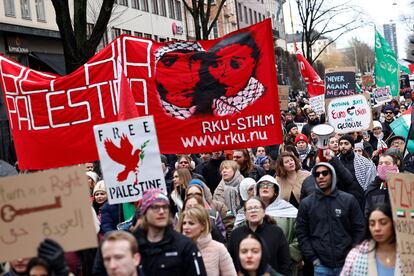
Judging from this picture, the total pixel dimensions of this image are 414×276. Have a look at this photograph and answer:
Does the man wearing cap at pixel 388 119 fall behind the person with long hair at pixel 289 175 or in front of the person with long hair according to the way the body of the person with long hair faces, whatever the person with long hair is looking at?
behind

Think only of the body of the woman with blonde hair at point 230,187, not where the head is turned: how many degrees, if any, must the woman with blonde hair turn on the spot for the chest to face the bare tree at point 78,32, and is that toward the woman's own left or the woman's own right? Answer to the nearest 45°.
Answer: approximately 90° to the woman's own right

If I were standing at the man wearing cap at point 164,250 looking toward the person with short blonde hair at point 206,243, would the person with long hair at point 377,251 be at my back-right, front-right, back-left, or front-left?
front-right

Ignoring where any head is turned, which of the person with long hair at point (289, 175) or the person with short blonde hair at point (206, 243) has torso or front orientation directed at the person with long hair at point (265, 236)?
the person with long hair at point (289, 175)

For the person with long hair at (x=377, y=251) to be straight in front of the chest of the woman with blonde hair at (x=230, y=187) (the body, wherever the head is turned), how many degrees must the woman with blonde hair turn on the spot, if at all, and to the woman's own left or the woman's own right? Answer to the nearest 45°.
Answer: approximately 45° to the woman's own left

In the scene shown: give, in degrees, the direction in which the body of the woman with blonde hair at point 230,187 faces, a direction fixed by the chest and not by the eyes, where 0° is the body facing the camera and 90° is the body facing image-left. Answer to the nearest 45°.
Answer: approximately 45°

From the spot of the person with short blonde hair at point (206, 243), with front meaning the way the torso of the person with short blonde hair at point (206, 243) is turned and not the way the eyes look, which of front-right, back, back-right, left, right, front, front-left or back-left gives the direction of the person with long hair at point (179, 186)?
back-right

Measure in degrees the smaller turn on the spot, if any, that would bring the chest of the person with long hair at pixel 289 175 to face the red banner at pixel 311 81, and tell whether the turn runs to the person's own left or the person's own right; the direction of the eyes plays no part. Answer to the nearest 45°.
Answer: approximately 180°

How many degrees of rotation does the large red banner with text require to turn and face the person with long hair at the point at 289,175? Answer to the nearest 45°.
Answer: approximately 90° to its left

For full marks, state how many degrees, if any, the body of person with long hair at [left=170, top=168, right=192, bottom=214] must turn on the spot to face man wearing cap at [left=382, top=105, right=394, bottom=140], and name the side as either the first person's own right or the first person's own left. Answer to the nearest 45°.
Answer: approximately 180°

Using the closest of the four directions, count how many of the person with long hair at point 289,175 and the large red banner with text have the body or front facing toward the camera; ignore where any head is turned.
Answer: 2

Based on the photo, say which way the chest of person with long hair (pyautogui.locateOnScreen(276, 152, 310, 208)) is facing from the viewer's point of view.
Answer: toward the camera

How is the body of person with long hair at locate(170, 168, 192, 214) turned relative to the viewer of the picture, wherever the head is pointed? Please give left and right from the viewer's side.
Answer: facing the viewer and to the left of the viewer

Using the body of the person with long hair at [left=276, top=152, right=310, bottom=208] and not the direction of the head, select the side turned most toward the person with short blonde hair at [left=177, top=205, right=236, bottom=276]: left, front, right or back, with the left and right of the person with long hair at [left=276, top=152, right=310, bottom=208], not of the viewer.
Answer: front
